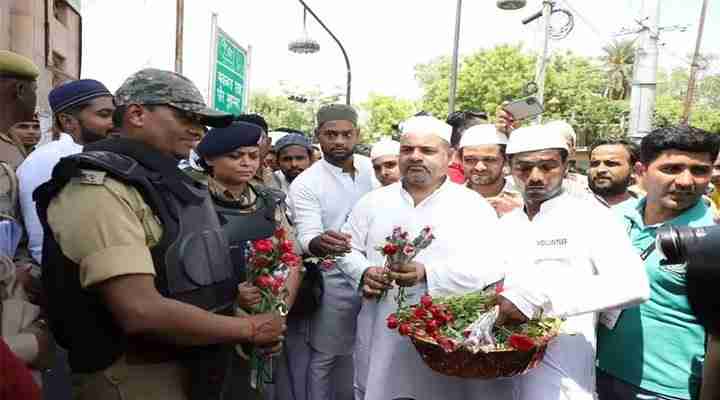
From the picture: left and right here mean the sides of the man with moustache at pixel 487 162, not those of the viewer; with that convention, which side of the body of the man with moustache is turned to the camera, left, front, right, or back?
front

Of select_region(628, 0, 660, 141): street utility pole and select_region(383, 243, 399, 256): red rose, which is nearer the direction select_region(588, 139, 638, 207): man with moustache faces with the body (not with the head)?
the red rose

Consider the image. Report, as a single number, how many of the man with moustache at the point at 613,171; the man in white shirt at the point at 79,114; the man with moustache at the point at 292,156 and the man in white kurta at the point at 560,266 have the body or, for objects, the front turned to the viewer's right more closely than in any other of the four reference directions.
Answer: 1

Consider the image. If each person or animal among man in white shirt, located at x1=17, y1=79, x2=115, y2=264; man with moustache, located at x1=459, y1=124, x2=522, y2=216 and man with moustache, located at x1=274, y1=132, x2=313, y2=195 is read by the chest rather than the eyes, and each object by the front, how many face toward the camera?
2

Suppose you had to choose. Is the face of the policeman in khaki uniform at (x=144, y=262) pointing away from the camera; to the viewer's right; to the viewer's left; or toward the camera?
to the viewer's right

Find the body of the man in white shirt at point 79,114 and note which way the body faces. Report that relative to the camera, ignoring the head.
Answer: to the viewer's right

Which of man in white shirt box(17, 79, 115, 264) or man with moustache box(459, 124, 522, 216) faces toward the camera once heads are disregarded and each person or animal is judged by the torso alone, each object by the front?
the man with moustache

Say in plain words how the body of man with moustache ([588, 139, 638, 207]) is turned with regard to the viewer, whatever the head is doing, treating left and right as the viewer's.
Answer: facing the viewer and to the left of the viewer

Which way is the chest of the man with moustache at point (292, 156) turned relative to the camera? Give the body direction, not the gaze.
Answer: toward the camera

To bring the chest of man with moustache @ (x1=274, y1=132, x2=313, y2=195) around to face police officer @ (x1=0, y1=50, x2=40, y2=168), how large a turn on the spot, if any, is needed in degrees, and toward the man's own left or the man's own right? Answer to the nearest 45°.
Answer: approximately 45° to the man's own right

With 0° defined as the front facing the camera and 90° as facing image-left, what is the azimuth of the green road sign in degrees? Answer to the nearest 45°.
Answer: approximately 315°

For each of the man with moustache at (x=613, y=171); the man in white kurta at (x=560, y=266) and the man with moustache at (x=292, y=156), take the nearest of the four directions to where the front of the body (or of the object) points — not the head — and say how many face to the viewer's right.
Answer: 0

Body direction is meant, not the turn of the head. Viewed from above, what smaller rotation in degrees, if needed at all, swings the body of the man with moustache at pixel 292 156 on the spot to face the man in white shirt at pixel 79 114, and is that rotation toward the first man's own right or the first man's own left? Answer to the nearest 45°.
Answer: approximately 45° to the first man's own right

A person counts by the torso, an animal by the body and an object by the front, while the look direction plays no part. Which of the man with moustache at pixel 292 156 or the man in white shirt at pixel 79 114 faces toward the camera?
the man with moustache
